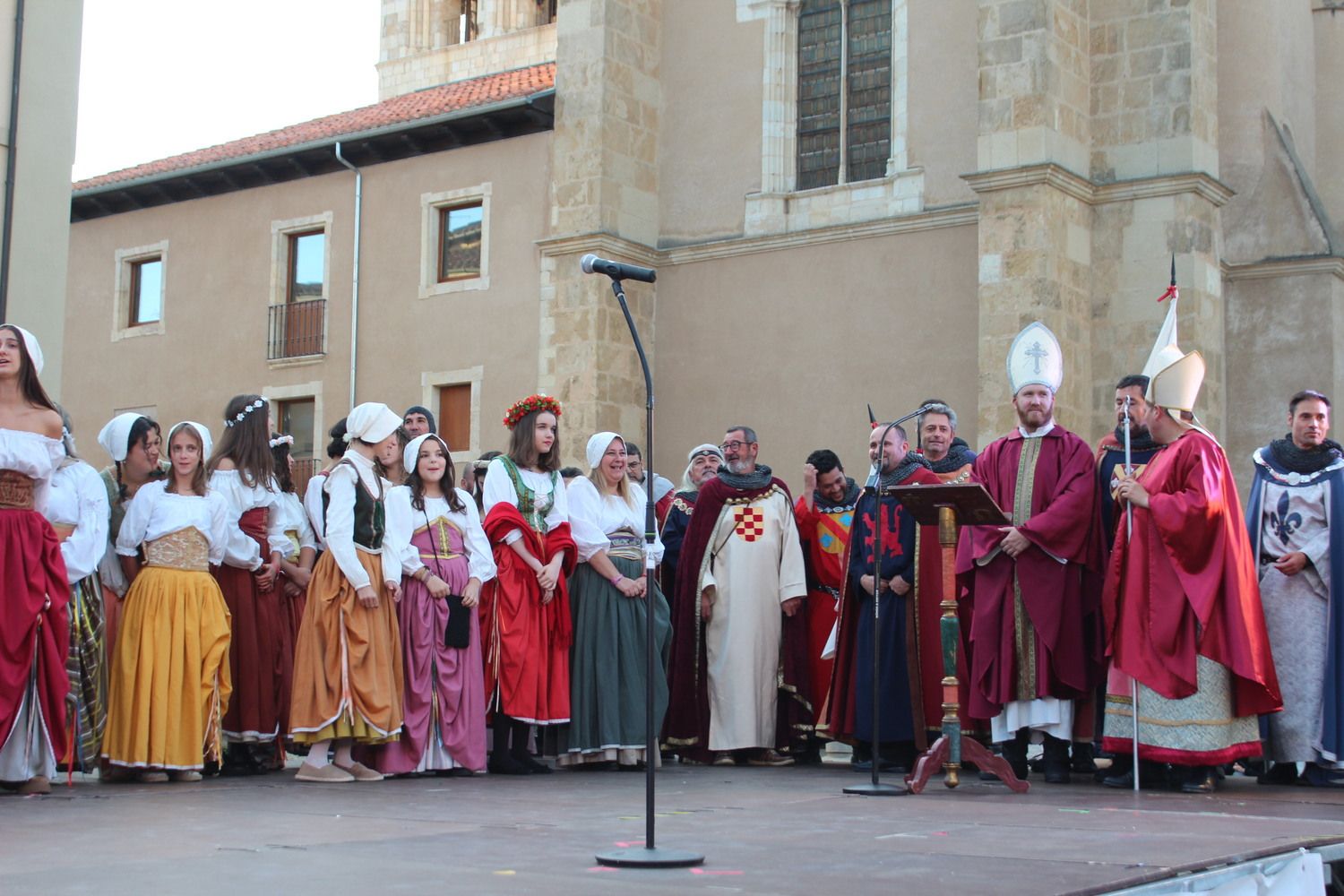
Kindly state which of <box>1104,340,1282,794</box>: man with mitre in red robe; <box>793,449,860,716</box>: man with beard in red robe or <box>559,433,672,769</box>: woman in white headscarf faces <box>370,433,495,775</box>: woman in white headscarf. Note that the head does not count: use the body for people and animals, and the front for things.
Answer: <box>1104,340,1282,794</box>: man with mitre in red robe

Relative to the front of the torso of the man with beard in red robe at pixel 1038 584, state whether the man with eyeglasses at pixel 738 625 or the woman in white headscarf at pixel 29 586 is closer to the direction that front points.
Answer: the woman in white headscarf

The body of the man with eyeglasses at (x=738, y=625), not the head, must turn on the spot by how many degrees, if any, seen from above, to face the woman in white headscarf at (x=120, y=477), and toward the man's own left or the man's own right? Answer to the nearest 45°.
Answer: approximately 45° to the man's own right

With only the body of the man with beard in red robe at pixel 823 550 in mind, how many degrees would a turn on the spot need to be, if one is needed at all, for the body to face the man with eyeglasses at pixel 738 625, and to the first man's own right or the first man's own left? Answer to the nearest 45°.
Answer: approximately 45° to the first man's own right

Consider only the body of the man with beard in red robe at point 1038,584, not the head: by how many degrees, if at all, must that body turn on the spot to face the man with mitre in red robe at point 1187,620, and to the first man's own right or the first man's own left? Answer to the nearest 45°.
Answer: approximately 45° to the first man's own left

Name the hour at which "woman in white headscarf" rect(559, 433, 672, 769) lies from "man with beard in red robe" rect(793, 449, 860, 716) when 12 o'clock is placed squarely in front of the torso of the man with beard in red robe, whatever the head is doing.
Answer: The woman in white headscarf is roughly at 3 o'clock from the man with beard in red robe.

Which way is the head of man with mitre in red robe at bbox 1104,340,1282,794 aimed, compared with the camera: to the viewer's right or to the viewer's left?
to the viewer's left

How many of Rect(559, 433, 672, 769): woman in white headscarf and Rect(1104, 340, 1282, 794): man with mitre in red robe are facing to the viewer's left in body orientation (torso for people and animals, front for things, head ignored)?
1

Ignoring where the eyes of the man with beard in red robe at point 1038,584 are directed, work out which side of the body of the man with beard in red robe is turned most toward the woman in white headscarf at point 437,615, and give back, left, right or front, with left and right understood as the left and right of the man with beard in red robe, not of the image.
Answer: right

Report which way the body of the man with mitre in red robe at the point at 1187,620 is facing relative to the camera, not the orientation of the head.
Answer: to the viewer's left

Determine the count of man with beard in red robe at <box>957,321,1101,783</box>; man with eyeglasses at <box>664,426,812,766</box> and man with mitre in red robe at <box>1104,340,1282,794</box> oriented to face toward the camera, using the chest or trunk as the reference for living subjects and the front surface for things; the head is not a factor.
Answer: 2
